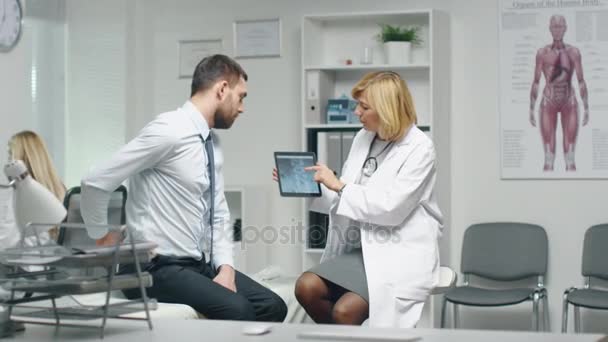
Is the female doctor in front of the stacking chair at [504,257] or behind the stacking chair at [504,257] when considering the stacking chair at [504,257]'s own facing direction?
in front

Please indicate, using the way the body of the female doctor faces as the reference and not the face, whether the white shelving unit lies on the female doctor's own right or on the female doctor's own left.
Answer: on the female doctor's own right

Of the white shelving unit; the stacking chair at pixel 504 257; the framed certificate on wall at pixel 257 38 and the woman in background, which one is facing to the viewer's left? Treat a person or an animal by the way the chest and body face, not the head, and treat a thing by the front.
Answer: the woman in background

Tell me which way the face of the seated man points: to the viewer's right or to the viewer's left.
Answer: to the viewer's right

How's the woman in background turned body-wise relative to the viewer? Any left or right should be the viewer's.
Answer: facing to the left of the viewer

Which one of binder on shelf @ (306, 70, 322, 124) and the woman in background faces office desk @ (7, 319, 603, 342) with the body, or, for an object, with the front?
the binder on shelf

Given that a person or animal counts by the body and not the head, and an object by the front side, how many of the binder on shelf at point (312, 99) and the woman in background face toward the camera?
1

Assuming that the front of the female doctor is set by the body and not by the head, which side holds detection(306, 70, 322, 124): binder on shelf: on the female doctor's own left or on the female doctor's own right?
on the female doctor's own right

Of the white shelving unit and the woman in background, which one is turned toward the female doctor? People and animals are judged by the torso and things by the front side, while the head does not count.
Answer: the white shelving unit
